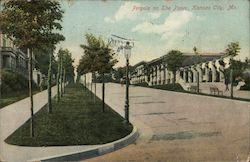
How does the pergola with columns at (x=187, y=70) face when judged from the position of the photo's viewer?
facing the viewer and to the left of the viewer

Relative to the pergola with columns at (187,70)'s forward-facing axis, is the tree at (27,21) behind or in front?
in front

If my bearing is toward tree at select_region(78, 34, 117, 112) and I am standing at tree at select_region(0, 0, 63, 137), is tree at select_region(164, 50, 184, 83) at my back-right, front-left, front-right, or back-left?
front-right

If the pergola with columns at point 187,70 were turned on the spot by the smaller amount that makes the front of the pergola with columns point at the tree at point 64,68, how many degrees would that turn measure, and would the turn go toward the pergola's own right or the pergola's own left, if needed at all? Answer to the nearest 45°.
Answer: approximately 45° to the pergola's own right

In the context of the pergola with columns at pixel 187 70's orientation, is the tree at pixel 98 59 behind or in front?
in front

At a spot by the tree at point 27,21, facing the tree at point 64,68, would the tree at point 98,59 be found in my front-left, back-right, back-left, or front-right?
front-right
